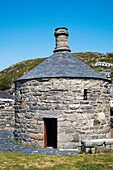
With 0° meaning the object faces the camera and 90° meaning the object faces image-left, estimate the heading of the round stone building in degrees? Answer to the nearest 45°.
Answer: approximately 0°

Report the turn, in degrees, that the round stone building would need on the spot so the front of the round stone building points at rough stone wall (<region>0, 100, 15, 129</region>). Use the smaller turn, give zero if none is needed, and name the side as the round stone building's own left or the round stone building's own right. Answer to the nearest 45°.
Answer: approximately 135° to the round stone building's own right
